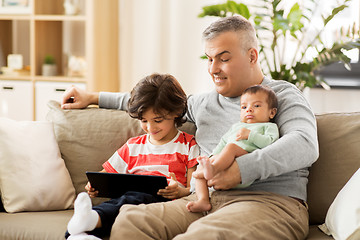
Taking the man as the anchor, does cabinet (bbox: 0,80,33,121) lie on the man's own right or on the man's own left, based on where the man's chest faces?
on the man's own right

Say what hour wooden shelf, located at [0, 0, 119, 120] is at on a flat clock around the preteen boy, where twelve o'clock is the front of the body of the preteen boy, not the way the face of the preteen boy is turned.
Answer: The wooden shelf is roughly at 4 o'clock from the preteen boy.

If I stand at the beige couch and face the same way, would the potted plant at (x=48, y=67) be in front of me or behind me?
behind

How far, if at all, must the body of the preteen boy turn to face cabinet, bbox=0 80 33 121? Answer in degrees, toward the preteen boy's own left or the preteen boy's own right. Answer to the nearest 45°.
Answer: approximately 90° to the preteen boy's own right

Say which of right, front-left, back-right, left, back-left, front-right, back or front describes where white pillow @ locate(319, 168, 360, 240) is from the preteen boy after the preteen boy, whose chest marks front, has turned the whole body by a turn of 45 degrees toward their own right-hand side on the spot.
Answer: back-left

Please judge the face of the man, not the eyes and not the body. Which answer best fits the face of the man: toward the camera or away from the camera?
toward the camera

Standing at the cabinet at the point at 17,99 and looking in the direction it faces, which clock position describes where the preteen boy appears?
The preteen boy is roughly at 10 o'clock from the cabinet.

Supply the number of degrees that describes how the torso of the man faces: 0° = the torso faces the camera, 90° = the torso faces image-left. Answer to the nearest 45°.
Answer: approximately 45°

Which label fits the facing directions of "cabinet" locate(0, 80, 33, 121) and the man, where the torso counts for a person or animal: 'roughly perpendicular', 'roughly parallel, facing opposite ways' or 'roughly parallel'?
roughly parallel

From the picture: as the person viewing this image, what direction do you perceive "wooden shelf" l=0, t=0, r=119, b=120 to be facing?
facing the viewer and to the left of the viewer

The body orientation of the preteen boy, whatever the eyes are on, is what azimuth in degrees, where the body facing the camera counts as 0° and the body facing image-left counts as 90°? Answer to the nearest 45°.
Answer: approximately 45°

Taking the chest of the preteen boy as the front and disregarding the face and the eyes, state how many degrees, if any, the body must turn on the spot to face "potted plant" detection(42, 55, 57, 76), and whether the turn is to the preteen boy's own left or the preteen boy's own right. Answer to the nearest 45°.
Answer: approximately 135° to the preteen boy's own right

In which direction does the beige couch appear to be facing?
toward the camera

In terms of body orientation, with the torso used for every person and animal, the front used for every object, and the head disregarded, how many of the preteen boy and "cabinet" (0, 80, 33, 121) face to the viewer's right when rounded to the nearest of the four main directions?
0

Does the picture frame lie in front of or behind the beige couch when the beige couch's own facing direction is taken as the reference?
behind
